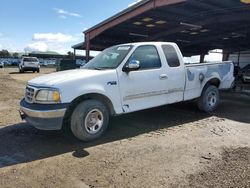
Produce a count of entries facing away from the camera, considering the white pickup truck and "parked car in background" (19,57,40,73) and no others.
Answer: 1

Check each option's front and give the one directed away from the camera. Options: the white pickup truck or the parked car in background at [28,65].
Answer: the parked car in background

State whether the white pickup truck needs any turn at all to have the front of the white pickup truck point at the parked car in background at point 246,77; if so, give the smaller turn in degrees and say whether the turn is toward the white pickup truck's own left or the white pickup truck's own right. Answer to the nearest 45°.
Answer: approximately 180°

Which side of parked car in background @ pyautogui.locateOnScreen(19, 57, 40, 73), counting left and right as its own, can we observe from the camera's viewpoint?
back

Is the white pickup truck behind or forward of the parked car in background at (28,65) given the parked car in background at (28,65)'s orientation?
behind

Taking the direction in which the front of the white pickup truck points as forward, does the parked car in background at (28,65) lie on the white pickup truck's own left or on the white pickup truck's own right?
on the white pickup truck's own right

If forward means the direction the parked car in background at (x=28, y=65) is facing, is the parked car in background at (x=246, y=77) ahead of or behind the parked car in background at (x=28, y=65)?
behind

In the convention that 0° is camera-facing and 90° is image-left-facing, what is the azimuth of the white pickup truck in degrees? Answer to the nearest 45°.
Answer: approximately 45°
